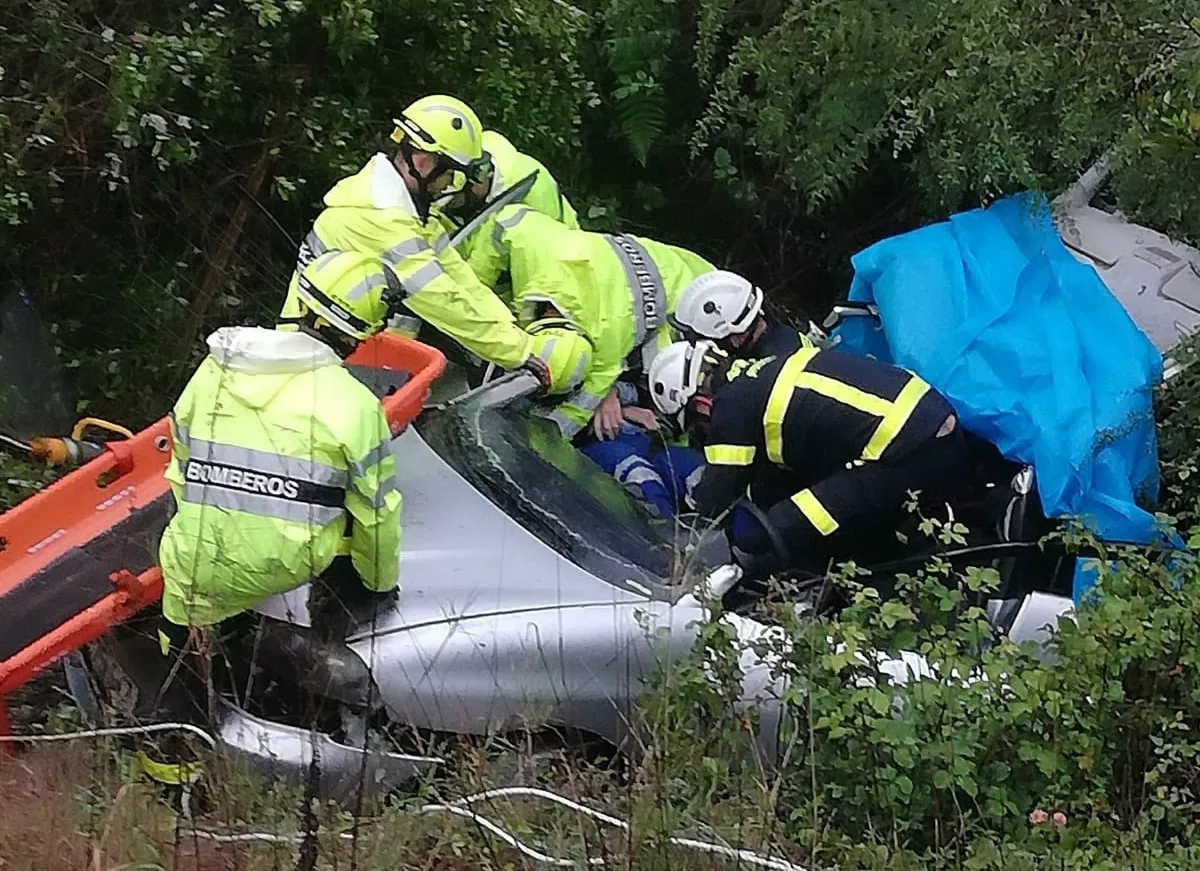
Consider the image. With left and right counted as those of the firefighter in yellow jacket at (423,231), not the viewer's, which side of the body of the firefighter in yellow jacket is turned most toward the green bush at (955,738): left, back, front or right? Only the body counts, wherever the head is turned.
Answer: right

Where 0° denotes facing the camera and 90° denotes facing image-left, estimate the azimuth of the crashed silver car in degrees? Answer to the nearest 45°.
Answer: approximately 45°

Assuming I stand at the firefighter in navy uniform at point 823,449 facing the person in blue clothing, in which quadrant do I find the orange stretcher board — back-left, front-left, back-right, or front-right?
front-left

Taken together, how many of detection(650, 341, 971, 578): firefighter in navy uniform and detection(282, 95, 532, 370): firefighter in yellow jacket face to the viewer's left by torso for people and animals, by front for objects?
1

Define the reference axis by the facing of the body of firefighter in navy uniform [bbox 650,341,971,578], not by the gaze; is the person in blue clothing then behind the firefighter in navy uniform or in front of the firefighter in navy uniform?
in front

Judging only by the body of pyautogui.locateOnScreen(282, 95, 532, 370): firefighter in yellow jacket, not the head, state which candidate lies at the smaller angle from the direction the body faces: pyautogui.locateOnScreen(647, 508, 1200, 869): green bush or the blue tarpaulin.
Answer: the blue tarpaulin

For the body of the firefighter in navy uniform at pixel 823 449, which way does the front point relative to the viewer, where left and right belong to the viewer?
facing to the left of the viewer

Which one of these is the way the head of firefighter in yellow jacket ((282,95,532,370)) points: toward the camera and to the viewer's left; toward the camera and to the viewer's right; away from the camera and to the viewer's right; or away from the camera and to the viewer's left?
away from the camera and to the viewer's right

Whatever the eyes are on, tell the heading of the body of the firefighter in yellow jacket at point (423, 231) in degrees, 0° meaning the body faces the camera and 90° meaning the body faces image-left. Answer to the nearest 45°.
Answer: approximately 270°

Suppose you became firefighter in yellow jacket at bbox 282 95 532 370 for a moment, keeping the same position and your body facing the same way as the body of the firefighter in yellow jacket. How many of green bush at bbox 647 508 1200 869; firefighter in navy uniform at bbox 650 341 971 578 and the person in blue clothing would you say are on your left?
0

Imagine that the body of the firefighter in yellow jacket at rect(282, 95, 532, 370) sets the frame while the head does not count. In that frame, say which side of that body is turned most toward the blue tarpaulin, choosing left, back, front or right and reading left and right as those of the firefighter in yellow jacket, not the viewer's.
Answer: front

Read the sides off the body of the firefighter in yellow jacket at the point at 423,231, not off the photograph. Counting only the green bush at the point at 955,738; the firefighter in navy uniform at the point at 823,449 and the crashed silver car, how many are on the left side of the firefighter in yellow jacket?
0
